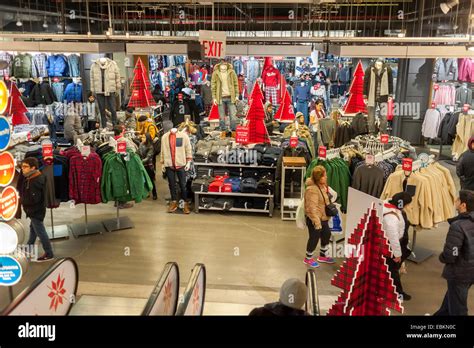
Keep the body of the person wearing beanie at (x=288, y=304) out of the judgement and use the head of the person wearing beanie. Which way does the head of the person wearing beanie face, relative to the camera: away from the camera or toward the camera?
away from the camera

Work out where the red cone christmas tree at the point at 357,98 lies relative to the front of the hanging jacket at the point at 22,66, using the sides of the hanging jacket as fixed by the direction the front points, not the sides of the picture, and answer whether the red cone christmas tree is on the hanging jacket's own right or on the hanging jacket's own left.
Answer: on the hanging jacket's own left

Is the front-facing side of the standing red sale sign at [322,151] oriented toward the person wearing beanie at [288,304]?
yes

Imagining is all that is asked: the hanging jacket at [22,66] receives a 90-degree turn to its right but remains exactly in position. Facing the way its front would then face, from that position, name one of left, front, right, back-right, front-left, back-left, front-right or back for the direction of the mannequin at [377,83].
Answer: back-left

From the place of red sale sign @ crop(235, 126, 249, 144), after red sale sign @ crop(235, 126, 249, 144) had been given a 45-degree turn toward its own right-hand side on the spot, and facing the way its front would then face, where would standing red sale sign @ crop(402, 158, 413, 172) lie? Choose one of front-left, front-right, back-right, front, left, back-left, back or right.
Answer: left

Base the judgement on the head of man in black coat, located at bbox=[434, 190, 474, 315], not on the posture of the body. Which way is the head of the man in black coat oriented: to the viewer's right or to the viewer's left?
to the viewer's left

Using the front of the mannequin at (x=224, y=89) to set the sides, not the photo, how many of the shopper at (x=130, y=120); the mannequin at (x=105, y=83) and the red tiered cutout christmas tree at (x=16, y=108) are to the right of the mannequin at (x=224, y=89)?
3

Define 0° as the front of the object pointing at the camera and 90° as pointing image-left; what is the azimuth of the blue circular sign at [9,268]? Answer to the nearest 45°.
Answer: approximately 0°

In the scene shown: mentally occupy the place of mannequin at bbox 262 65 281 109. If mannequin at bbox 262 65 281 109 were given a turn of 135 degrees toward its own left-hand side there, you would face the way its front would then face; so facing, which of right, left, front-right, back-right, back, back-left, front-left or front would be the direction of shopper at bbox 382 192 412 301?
back-right
